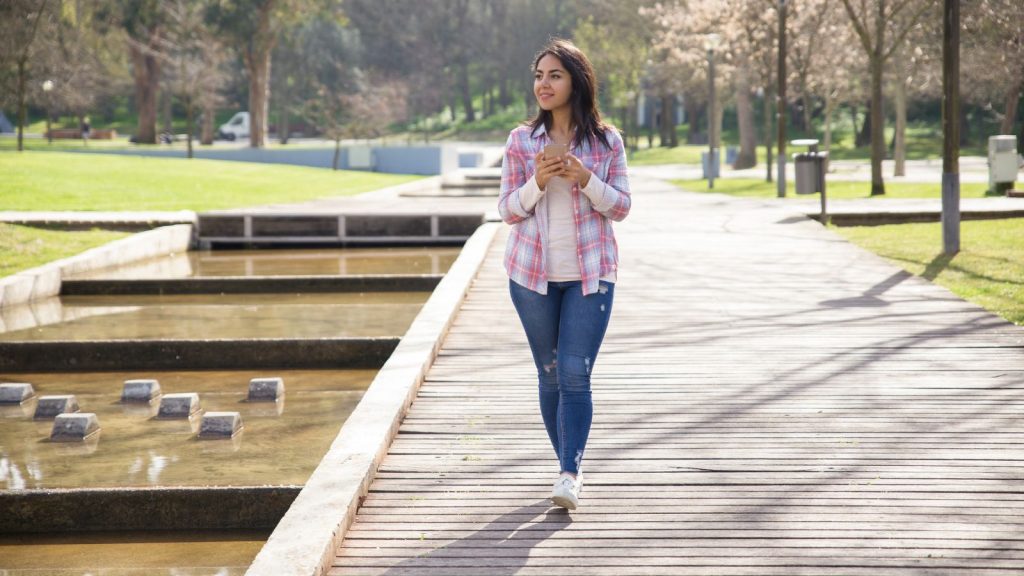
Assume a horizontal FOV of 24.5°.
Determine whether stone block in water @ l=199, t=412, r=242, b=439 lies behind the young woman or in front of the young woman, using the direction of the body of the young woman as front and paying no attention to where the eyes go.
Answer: behind

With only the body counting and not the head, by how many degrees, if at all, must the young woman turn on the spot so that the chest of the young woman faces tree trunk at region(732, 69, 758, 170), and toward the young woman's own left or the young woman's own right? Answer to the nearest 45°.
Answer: approximately 180°

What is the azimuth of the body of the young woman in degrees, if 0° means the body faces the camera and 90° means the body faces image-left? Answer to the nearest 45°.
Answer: approximately 0°

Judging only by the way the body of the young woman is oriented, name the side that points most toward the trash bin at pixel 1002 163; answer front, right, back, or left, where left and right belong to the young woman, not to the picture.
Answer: back

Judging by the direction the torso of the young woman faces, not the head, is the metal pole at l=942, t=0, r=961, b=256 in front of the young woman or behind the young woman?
behind

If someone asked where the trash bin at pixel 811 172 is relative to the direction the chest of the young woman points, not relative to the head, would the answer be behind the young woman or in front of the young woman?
behind

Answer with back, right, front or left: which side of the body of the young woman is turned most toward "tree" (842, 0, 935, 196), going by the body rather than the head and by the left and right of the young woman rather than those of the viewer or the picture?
back

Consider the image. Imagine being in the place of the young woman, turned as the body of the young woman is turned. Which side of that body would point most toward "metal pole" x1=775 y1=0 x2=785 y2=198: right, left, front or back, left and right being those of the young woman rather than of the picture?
back

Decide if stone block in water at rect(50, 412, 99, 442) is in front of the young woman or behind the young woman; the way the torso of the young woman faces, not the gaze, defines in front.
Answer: behind
